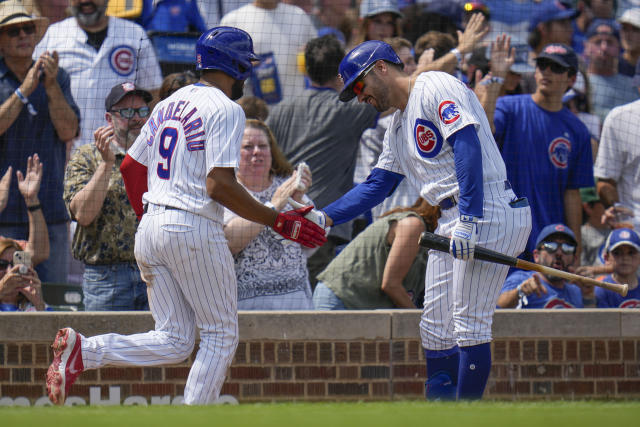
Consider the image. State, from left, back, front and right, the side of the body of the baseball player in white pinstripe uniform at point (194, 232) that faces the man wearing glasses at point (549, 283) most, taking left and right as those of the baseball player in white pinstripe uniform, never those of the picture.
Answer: front

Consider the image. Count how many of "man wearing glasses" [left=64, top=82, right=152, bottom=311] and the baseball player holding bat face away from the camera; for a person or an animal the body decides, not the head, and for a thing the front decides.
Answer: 0

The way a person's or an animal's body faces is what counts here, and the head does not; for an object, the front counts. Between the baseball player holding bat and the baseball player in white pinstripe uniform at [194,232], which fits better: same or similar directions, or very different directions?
very different directions

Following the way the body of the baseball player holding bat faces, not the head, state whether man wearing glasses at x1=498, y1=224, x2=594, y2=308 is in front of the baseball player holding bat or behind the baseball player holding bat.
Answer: behind

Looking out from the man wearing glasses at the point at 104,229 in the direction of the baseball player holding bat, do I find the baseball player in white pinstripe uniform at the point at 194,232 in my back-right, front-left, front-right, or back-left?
front-right

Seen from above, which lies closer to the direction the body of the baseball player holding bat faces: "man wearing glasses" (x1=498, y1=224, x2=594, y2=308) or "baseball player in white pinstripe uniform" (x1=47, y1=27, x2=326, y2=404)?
the baseball player in white pinstripe uniform

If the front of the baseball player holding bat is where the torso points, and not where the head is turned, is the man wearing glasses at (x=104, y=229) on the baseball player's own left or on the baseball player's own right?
on the baseball player's own right

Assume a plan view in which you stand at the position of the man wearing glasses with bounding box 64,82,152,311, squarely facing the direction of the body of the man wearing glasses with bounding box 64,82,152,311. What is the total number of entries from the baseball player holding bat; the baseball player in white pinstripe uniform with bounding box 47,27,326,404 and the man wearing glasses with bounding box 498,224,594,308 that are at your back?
0

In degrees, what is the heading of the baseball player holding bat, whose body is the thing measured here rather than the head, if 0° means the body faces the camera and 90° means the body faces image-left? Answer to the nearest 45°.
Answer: approximately 45°

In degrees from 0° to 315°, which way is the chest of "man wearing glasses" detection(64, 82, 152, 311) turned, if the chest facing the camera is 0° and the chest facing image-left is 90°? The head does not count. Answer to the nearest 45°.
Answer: approximately 315°

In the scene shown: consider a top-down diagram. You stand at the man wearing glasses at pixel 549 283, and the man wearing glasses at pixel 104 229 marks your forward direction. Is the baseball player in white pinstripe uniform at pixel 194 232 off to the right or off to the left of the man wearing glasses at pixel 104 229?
left

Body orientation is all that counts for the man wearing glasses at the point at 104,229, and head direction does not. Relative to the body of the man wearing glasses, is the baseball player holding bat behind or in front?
in front

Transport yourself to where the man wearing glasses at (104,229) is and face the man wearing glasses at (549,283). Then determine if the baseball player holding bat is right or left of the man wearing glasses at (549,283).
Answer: right

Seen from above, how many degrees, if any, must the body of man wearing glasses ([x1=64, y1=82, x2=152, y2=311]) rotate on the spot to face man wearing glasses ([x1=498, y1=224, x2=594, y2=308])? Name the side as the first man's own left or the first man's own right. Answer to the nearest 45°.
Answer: approximately 45° to the first man's own left

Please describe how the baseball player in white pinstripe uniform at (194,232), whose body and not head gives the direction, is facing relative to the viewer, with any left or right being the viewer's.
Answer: facing away from the viewer and to the right of the viewer

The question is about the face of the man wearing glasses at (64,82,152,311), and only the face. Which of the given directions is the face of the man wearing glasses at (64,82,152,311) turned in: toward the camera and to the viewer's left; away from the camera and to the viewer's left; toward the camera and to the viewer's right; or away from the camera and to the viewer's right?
toward the camera and to the viewer's right

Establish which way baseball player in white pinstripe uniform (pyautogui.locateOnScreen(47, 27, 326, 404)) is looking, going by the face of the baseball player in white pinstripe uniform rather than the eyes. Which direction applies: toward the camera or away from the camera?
away from the camera
